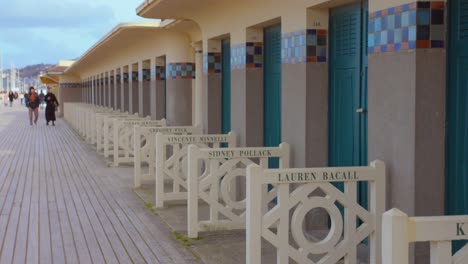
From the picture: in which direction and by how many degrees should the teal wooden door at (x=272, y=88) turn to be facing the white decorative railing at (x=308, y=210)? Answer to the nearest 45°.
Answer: approximately 45° to its left

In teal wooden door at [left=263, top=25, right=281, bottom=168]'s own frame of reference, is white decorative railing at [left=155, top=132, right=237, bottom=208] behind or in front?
in front

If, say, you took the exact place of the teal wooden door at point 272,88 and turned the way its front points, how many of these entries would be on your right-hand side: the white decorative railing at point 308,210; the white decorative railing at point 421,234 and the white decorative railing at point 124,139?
1

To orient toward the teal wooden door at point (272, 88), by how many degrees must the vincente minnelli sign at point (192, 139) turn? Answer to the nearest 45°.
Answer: approximately 90° to its left

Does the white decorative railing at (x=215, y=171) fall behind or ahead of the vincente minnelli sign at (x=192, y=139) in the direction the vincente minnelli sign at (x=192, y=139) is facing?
ahead

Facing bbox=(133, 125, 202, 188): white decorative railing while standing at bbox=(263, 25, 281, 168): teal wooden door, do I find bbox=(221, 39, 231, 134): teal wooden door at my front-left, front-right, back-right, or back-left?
front-right

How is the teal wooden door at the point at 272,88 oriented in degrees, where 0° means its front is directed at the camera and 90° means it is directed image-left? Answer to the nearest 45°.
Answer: approximately 45°

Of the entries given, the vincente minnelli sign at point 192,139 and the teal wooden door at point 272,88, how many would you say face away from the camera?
0

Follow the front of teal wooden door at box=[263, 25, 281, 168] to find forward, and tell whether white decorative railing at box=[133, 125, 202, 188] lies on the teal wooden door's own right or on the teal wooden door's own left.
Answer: on the teal wooden door's own right

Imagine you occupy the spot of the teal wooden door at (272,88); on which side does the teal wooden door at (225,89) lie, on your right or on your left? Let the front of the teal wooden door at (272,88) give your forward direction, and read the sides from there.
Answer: on your right

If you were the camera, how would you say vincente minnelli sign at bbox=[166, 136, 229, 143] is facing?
facing the viewer

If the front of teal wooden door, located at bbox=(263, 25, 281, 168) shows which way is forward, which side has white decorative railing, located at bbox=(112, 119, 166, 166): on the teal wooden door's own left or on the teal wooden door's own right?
on the teal wooden door's own right

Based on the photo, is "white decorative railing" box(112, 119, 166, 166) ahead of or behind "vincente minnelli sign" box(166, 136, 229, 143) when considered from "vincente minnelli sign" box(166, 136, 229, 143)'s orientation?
behind

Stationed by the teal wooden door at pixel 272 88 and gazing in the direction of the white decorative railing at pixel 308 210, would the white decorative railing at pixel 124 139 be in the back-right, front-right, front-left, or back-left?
back-right

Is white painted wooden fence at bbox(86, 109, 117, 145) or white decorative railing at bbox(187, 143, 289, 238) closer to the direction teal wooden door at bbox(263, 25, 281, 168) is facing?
the white decorative railing

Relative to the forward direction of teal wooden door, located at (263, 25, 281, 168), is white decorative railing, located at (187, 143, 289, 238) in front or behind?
in front
